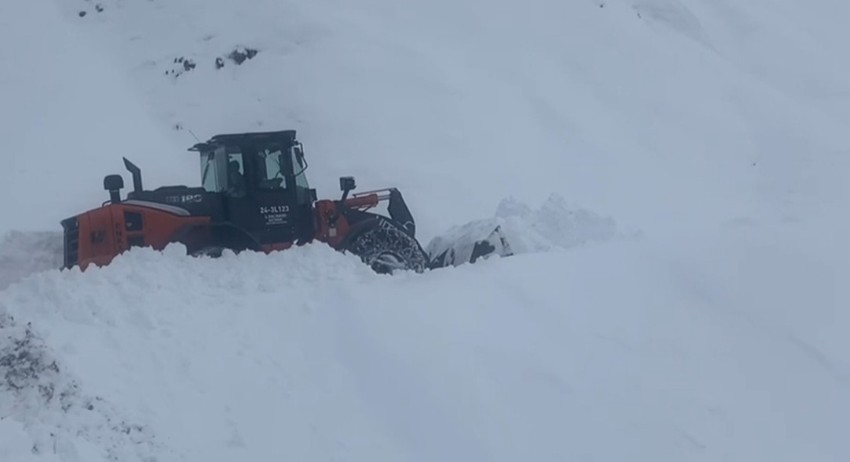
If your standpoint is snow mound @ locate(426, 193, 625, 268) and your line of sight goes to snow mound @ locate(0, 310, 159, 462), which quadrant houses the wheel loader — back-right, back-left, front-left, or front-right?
front-right

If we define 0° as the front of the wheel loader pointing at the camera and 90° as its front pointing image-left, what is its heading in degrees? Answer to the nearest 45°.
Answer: approximately 270°

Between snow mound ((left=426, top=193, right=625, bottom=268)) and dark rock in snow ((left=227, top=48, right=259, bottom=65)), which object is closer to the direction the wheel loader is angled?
the snow mound

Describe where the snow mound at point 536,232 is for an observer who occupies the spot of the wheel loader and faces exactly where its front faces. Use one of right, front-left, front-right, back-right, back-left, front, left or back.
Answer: front

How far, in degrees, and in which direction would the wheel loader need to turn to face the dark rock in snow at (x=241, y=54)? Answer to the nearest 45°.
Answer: approximately 90° to its left

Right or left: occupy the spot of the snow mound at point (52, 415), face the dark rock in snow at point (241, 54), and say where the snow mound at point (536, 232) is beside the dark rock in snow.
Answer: right
